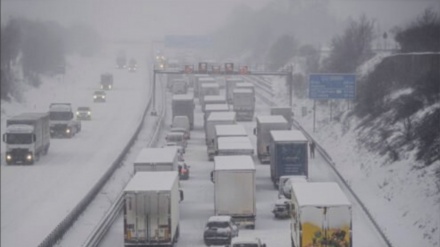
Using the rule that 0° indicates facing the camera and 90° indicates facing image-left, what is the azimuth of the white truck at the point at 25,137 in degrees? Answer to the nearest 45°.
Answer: approximately 0°

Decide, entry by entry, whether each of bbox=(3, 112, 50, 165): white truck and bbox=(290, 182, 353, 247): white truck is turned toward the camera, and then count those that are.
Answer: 1

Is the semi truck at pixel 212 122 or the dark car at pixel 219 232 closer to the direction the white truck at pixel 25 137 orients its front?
the dark car

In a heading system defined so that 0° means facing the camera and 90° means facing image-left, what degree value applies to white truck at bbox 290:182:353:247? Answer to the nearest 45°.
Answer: approximately 180°

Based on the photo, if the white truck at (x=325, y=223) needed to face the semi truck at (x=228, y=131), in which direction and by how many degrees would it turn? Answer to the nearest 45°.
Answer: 0° — it already faces it

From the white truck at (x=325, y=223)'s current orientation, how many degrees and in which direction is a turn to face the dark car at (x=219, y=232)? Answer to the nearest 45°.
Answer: approximately 45° to its left

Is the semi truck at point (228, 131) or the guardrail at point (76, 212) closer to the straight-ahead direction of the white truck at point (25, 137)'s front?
the guardrail

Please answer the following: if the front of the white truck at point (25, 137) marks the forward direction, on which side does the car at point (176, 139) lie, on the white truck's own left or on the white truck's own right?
on the white truck's own left

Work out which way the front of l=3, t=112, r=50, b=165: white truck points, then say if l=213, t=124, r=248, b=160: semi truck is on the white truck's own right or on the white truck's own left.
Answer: on the white truck's own left

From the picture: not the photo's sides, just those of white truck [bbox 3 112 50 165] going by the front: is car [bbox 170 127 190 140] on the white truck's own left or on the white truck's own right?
on the white truck's own left

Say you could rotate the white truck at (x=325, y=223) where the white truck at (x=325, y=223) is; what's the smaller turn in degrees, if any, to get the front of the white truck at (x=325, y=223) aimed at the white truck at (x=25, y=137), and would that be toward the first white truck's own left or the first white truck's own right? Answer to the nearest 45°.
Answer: approximately 45° to the first white truck's own left

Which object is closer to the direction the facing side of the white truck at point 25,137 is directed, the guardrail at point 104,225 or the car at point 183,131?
the guardrail

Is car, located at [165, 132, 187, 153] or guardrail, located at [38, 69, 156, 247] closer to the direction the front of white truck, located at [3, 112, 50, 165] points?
the guardrail

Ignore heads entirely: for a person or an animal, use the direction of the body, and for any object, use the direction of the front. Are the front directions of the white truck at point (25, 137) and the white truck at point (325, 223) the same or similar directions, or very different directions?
very different directions
